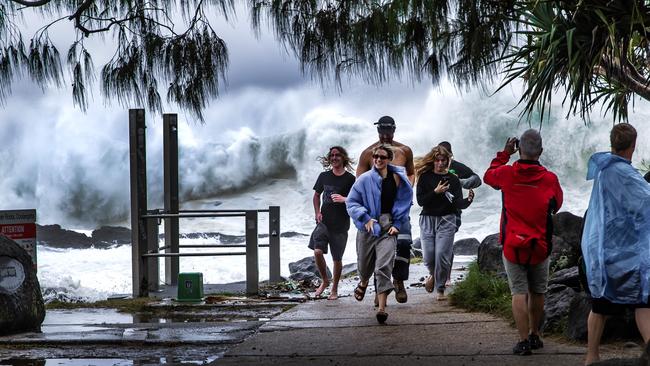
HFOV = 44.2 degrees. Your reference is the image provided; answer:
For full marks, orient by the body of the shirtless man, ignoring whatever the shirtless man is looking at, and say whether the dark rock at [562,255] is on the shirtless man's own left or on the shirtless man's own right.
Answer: on the shirtless man's own left

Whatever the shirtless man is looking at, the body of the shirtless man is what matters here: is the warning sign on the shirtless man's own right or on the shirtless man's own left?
on the shirtless man's own right

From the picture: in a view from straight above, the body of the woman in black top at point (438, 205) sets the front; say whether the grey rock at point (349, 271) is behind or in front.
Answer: behind

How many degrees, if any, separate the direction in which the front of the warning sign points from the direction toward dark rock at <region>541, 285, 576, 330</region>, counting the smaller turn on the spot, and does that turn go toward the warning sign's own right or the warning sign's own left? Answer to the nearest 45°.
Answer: approximately 45° to the warning sign's own left

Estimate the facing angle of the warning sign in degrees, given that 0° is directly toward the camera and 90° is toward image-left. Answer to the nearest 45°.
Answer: approximately 0°

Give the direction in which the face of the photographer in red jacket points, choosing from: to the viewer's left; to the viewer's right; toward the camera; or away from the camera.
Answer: away from the camera

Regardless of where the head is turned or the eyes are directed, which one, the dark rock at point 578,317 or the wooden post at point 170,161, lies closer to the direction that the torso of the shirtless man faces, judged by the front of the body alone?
the dark rock

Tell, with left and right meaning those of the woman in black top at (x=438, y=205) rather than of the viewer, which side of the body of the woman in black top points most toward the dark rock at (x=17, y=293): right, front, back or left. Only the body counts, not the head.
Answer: right

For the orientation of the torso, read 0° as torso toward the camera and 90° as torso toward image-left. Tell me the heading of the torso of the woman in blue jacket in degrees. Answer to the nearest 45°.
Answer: approximately 0°
